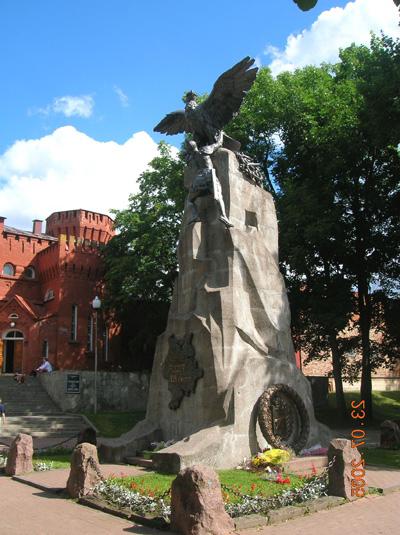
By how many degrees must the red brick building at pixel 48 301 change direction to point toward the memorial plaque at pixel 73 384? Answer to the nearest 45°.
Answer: approximately 45° to its right

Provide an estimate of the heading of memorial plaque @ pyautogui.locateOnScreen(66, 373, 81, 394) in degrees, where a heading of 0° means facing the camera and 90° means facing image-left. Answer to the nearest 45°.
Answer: approximately 0°

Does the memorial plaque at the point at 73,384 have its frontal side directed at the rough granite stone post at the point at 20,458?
yes

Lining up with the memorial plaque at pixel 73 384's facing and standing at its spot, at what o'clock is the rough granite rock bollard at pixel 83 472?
The rough granite rock bollard is roughly at 12 o'clock from the memorial plaque.
